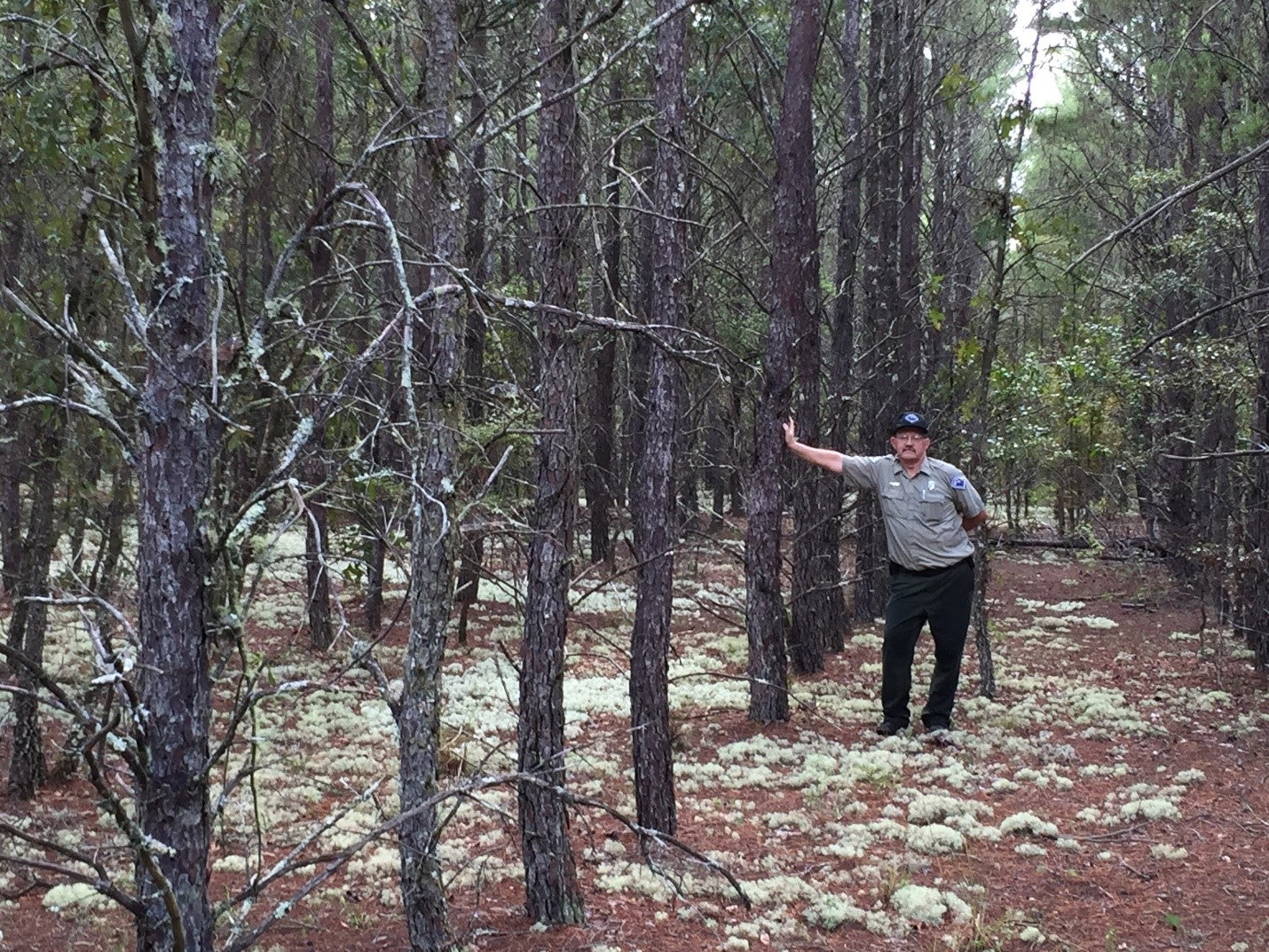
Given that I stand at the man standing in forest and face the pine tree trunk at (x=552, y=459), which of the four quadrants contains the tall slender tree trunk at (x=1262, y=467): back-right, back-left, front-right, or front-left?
back-left

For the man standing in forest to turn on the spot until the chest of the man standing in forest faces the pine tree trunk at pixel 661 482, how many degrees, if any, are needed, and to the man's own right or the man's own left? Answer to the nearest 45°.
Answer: approximately 45° to the man's own right

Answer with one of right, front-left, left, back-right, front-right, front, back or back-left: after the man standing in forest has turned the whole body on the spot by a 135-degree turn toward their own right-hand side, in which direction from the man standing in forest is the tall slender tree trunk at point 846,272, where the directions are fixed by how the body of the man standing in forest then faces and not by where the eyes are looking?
front-right

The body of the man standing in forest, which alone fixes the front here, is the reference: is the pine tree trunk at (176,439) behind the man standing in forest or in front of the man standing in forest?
in front

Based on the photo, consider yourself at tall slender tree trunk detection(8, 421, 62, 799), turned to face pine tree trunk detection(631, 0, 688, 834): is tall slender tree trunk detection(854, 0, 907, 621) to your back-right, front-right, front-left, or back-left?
front-left

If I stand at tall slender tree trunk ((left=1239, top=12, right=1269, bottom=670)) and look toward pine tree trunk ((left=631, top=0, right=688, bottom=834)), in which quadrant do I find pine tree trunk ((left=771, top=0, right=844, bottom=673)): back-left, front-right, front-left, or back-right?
front-right

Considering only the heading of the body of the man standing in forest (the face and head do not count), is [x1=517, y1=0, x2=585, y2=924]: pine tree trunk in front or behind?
in front

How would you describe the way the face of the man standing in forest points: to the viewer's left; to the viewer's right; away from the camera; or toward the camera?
toward the camera

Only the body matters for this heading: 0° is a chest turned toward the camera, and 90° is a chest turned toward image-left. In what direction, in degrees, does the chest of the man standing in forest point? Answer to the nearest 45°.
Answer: approximately 0°

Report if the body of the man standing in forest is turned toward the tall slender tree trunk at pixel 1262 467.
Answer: no
